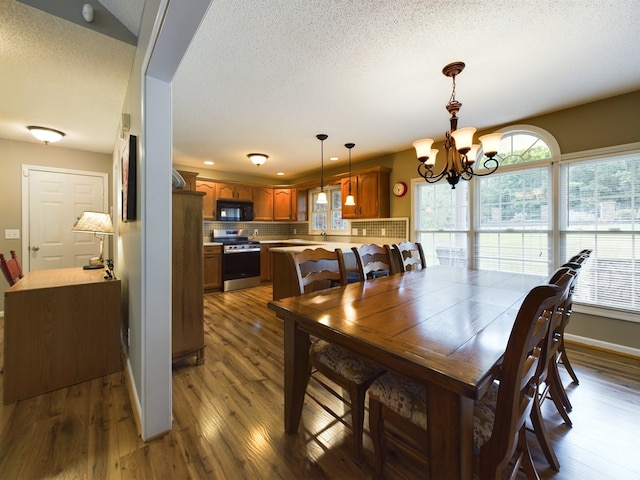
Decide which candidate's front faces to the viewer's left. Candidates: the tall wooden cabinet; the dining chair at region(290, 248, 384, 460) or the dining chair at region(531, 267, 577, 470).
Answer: the dining chair at region(531, 267, 577, 470)

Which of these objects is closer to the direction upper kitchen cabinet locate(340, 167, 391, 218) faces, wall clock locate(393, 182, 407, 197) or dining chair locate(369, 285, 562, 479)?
the dining chair

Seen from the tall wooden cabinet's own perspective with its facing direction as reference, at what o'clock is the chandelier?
The chandelier is roughly at 1 o'clock from the tall wooden cabinet.

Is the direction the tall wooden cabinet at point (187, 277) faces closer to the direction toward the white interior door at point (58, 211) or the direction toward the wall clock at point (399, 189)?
the wall clock

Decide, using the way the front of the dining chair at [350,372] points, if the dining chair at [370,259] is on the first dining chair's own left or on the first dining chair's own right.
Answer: on the first dining chair's own left

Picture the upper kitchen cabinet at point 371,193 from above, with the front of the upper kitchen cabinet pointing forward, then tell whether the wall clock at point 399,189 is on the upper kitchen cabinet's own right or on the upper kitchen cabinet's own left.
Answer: on the upper kitchen cabinet's own left

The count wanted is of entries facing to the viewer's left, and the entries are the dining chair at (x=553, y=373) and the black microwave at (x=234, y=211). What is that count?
1
